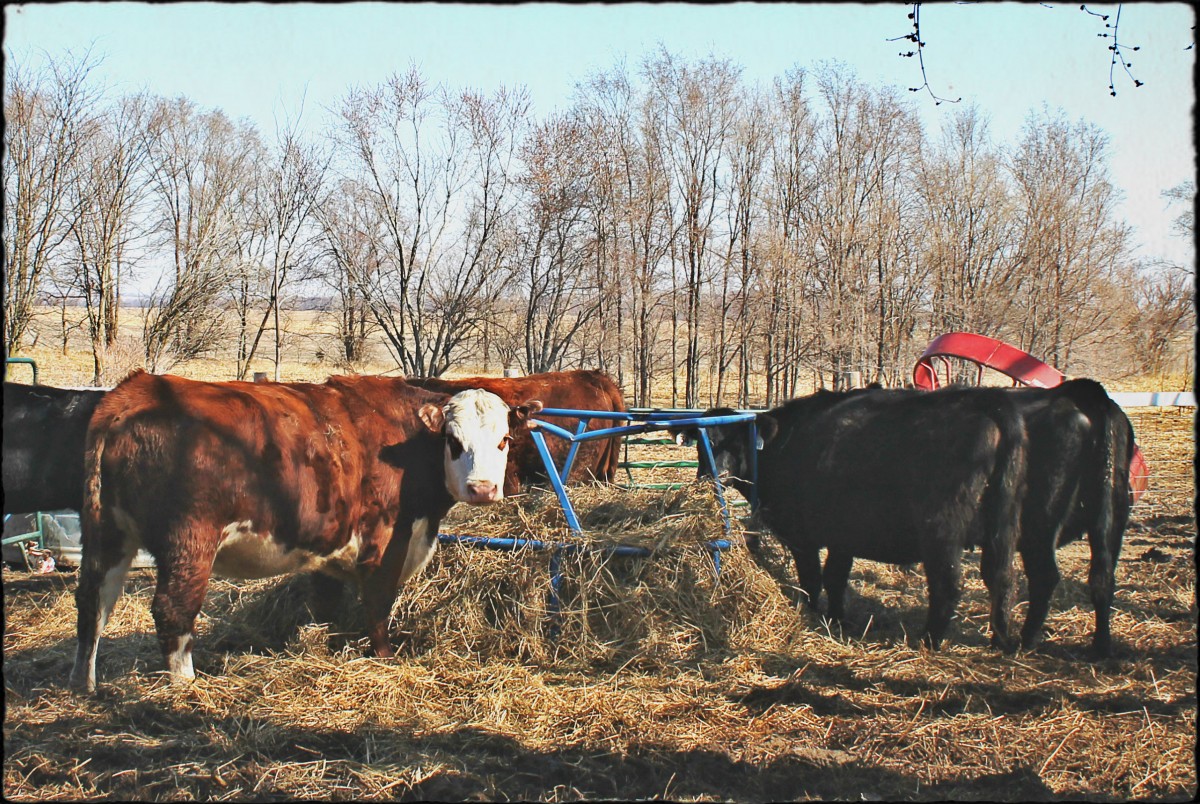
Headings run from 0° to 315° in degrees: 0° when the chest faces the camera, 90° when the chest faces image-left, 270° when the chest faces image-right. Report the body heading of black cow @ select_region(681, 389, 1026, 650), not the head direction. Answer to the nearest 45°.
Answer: approximately 135°

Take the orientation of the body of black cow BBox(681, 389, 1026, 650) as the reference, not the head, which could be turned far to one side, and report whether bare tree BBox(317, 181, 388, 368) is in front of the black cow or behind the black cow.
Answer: in front

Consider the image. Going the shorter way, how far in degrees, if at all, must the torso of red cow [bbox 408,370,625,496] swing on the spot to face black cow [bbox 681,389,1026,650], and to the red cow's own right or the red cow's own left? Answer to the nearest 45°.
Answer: approximately 135° to the red cow's own left

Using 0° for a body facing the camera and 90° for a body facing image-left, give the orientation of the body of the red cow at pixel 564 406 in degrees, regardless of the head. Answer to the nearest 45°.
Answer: approximately 90°

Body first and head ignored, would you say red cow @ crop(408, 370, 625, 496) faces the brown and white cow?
no

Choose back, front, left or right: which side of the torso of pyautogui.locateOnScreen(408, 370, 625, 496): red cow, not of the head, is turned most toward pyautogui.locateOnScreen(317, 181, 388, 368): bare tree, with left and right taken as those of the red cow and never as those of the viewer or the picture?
right

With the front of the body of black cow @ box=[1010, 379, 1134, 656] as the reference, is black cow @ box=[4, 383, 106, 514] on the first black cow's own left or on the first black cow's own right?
on the first black cow's own left

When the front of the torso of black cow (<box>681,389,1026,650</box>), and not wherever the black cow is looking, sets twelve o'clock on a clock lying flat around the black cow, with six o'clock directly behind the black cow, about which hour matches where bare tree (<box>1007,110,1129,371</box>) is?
The bare tree is roughly at 2 o'clock from the black cow.

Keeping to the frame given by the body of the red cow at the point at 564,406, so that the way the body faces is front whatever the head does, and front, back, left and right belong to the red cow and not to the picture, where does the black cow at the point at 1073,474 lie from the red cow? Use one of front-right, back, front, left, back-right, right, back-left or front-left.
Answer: back-left

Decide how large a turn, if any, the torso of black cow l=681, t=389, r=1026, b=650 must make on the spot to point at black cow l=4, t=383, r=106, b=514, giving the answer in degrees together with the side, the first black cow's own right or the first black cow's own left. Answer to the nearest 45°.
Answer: approximately 45° to the first black cow's own left

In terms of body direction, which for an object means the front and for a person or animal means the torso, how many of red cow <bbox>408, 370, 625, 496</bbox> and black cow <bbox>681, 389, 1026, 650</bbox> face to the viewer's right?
0

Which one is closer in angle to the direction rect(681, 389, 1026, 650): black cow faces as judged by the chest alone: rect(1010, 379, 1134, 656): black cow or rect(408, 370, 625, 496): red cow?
the red cow

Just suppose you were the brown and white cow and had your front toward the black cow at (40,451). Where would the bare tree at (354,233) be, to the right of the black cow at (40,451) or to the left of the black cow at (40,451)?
right

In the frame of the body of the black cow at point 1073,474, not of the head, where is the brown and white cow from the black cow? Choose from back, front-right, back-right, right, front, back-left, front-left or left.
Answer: left

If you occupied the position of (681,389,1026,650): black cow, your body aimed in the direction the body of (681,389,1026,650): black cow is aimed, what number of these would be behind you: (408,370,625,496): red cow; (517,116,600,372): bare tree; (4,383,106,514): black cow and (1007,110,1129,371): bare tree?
0

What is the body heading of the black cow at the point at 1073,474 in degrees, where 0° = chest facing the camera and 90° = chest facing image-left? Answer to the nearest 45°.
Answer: approximately 135°

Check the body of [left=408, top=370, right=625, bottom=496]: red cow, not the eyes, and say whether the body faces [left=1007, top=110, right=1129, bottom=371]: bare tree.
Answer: no
